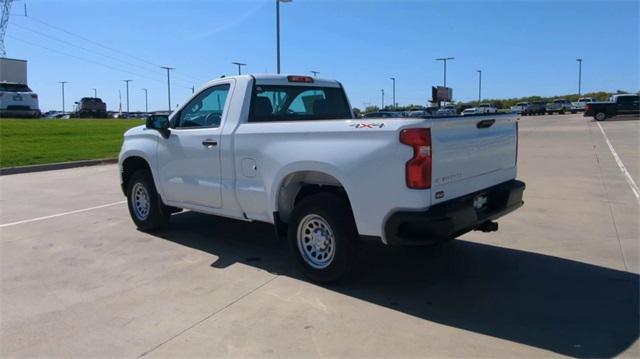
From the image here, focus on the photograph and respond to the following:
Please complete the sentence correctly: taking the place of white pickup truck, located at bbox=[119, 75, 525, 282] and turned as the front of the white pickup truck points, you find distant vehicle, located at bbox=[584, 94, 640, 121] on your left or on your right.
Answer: on your right

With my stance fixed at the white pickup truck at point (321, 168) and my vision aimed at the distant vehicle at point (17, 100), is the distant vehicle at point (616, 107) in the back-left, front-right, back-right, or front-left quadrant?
front-right

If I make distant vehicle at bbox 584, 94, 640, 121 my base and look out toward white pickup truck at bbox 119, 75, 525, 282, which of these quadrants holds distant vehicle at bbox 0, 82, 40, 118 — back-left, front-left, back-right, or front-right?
front-right

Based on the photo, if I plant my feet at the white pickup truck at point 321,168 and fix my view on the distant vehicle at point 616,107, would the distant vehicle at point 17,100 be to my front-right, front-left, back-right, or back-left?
front-left

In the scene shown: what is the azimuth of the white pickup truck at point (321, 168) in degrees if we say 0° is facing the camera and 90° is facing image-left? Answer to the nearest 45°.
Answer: approximately 135°

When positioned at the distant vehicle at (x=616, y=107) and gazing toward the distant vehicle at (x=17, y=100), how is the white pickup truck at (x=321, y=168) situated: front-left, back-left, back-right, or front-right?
front-left

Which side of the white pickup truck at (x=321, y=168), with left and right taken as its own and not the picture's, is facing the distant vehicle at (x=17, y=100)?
front
